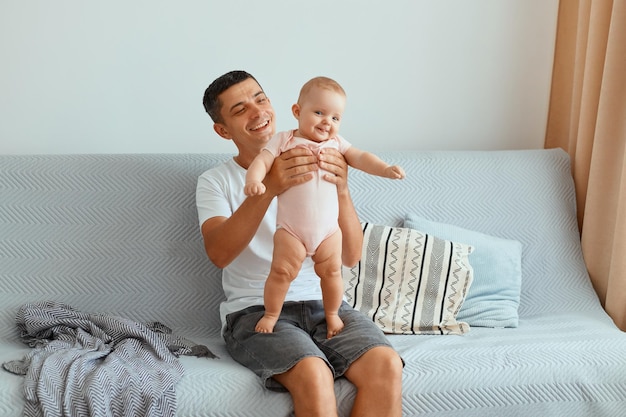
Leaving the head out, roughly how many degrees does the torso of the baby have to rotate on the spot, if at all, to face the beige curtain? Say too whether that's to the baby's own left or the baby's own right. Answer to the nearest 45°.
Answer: approximately 135° to the baby's own left

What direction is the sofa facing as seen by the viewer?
toward the camera

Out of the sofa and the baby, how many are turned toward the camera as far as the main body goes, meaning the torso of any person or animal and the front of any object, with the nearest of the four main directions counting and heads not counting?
2

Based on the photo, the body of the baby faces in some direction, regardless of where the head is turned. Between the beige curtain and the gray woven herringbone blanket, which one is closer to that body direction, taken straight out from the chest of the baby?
the gray woven herringbone blanket

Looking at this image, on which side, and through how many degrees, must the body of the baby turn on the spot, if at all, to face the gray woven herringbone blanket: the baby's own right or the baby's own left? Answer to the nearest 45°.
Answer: approximately 90° to the baby's own right

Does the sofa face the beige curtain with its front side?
no

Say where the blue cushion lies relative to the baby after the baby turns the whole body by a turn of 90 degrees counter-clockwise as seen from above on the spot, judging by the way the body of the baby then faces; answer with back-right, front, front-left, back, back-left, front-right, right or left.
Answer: front-left

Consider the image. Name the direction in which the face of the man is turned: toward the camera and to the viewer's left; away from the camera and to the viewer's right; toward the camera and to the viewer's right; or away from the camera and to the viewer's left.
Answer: toward the camera and to the viewer's right

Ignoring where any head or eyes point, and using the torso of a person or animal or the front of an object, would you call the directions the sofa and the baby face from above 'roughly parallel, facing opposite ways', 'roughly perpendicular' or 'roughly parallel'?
roughly parallel

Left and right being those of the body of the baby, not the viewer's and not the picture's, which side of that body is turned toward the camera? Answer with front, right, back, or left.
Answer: front
